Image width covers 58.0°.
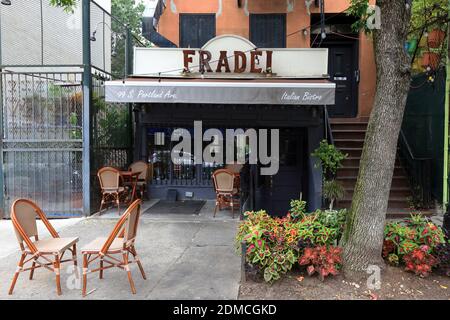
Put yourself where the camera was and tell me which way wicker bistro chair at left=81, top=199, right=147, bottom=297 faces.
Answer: facing to the left of the viewer

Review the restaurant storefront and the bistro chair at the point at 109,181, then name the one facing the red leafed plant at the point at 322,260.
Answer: the restaurant storefront

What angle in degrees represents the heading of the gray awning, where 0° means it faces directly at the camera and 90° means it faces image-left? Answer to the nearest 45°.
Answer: approximately 0°

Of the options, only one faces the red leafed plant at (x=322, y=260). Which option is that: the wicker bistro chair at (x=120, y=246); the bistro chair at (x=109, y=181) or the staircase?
the staircase

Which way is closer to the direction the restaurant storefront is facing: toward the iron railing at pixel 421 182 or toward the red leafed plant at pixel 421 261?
the red leafed plant

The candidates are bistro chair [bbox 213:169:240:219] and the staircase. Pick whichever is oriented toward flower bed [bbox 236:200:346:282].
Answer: the staircase

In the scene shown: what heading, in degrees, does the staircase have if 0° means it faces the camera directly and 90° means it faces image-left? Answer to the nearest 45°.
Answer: approximately 0°

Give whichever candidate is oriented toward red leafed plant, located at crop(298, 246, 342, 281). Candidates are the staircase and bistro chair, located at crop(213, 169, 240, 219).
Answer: the staircase
